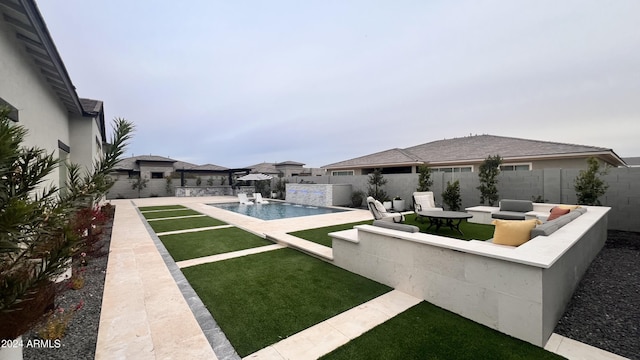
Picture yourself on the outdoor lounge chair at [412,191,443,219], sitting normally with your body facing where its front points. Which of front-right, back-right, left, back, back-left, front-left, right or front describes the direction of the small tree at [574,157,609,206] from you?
front-left

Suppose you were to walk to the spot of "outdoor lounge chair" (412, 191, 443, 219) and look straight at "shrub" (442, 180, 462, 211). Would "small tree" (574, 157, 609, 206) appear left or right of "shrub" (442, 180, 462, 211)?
right

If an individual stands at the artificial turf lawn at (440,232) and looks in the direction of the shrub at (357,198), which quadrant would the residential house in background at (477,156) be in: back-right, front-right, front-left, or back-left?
front-right

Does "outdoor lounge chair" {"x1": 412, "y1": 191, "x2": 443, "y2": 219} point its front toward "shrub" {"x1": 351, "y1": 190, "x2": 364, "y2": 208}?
no

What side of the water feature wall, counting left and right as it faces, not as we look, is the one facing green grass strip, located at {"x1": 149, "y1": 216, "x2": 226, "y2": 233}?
front

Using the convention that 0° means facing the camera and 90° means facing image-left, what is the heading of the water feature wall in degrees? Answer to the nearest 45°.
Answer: approximately 45°

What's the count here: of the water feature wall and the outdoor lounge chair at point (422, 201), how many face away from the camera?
0

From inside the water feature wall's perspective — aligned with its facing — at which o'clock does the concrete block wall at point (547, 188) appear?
The concrete block wall is roughly at 9 o'clock from the water feature wall.

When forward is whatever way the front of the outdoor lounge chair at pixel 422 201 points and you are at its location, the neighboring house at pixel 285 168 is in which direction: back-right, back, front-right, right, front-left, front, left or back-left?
back

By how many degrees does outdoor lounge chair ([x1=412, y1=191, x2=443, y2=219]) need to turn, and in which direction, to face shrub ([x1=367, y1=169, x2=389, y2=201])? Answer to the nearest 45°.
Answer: approximately 180°

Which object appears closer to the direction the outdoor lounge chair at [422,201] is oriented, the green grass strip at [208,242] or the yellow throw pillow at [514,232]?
the yellow throw pillow

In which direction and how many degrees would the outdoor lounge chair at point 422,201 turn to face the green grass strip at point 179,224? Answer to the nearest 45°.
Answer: approximately 90° to its right

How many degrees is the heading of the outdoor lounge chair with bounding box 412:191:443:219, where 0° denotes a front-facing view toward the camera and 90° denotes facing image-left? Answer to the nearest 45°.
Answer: approximately 315°

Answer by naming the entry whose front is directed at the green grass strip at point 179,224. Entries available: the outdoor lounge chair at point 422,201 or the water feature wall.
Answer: the water feature wall

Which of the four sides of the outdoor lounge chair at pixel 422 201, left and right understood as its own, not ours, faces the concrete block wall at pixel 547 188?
left

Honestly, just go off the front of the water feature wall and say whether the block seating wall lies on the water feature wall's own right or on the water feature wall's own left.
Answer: on the water feature wall's own left

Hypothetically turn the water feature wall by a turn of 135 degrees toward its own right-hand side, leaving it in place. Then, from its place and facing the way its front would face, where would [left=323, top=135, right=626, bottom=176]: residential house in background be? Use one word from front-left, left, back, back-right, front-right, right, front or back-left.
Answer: right

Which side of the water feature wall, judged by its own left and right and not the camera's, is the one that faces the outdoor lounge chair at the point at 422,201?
left

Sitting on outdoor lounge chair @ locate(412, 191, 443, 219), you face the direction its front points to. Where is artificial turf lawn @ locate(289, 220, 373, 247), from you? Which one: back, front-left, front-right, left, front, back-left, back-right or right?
right

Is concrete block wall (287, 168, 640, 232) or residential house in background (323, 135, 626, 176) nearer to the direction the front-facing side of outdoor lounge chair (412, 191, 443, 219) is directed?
the concrete block wall
